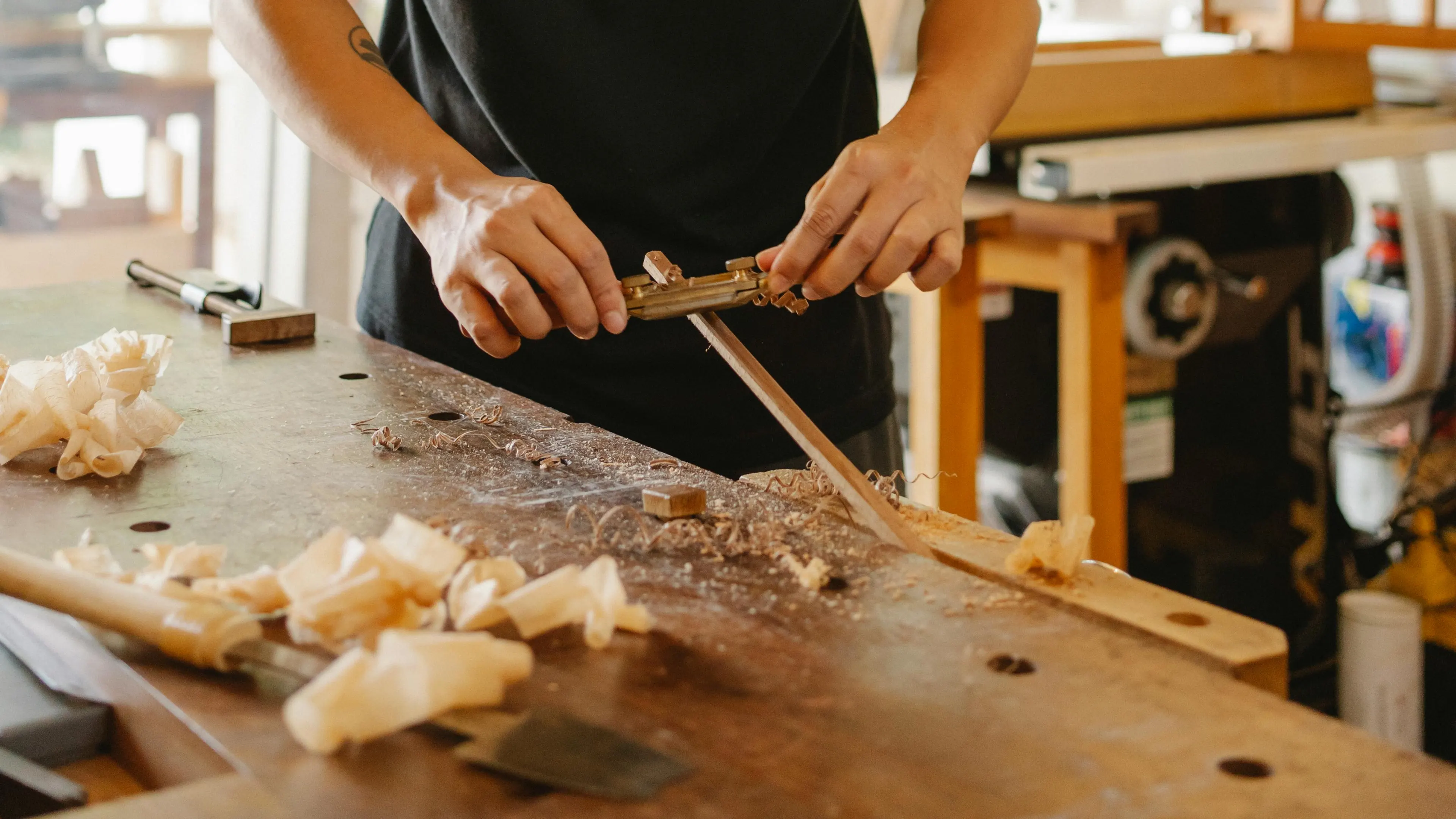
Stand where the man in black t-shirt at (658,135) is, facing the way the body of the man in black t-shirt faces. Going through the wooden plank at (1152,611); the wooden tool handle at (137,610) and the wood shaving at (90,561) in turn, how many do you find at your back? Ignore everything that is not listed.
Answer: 0

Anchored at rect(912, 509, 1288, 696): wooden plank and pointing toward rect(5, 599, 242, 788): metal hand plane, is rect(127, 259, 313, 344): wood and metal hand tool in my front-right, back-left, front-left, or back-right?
front-right

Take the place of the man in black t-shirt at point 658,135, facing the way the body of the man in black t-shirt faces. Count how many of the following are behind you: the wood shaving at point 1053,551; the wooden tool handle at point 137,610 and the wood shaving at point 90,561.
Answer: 0

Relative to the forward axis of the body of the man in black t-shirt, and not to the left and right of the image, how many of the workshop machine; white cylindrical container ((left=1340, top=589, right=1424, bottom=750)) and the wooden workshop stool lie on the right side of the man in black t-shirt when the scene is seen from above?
0

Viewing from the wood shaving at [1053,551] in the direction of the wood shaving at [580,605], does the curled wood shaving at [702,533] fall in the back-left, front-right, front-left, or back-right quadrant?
front-right

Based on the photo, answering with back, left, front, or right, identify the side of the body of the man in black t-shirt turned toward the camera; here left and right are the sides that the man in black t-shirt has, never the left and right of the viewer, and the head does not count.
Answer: front

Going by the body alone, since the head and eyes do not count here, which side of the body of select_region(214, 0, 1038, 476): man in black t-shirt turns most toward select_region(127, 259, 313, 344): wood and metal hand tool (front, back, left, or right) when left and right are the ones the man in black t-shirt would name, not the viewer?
right

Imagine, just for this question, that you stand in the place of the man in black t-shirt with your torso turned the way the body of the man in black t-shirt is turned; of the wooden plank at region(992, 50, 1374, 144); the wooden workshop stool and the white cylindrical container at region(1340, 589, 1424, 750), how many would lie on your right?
0
